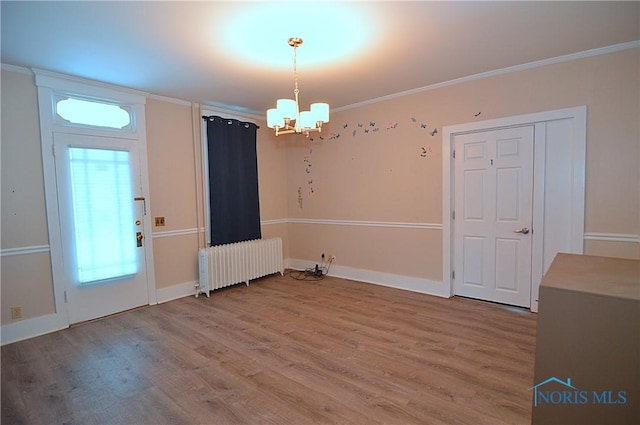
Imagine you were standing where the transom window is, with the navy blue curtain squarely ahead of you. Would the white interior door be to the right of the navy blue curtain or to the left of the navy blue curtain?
right

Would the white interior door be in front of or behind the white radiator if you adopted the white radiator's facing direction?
in front

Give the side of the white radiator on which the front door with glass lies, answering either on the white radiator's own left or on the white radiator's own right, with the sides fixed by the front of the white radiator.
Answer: on the white radiator's own right

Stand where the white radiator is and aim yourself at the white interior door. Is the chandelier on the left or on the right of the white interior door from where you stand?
right

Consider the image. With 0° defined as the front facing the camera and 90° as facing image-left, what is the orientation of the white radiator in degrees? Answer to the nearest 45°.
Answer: approximately 315°

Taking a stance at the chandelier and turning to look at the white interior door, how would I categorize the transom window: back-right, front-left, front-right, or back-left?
back-left

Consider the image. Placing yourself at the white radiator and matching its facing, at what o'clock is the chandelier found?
The chandelier is roughly at 1 o'clock from the white radiator.

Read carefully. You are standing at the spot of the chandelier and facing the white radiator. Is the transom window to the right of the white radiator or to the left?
left
